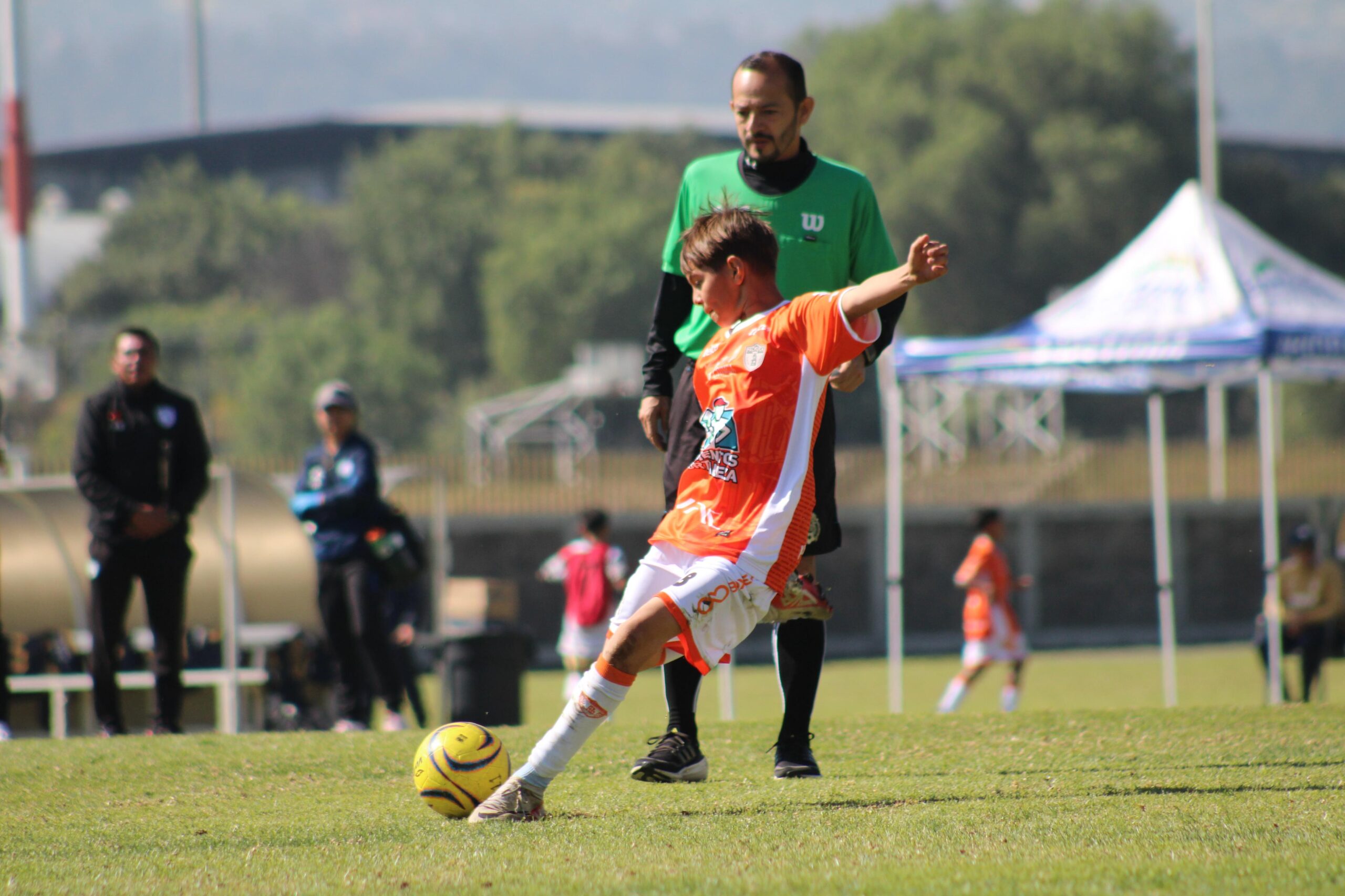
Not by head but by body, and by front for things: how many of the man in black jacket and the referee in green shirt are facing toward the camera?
2

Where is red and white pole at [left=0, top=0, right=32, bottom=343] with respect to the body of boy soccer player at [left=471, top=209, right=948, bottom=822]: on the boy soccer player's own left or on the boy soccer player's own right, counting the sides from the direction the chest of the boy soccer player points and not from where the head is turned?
on the boy soccer player's own right

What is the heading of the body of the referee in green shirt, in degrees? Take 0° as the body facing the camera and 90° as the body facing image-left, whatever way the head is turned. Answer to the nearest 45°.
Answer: approximately 0°

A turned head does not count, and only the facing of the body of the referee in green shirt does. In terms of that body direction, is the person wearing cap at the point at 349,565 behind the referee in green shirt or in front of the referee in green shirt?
behind

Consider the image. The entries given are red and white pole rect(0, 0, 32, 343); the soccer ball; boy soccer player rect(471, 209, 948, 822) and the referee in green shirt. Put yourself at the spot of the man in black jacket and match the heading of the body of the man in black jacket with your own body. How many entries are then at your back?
1

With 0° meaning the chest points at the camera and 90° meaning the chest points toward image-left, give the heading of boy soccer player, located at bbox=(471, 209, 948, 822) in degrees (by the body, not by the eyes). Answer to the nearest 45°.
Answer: approximately 45°

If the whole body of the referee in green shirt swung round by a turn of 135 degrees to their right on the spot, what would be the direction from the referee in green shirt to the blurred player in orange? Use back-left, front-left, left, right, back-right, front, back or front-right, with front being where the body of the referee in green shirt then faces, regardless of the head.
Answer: front-right

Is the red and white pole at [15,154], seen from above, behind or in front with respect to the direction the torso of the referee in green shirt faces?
behind
